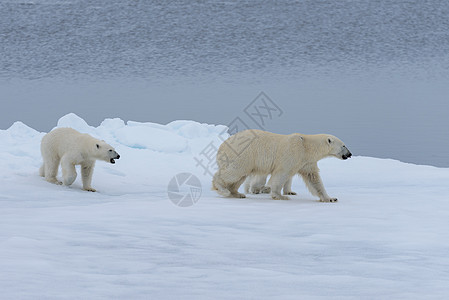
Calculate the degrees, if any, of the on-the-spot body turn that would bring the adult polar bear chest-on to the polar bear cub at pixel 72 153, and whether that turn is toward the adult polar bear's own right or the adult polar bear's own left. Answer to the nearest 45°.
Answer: approximately 180°

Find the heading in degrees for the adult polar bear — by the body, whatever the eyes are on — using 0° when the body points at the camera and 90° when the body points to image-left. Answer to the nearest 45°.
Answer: approximately 270°
